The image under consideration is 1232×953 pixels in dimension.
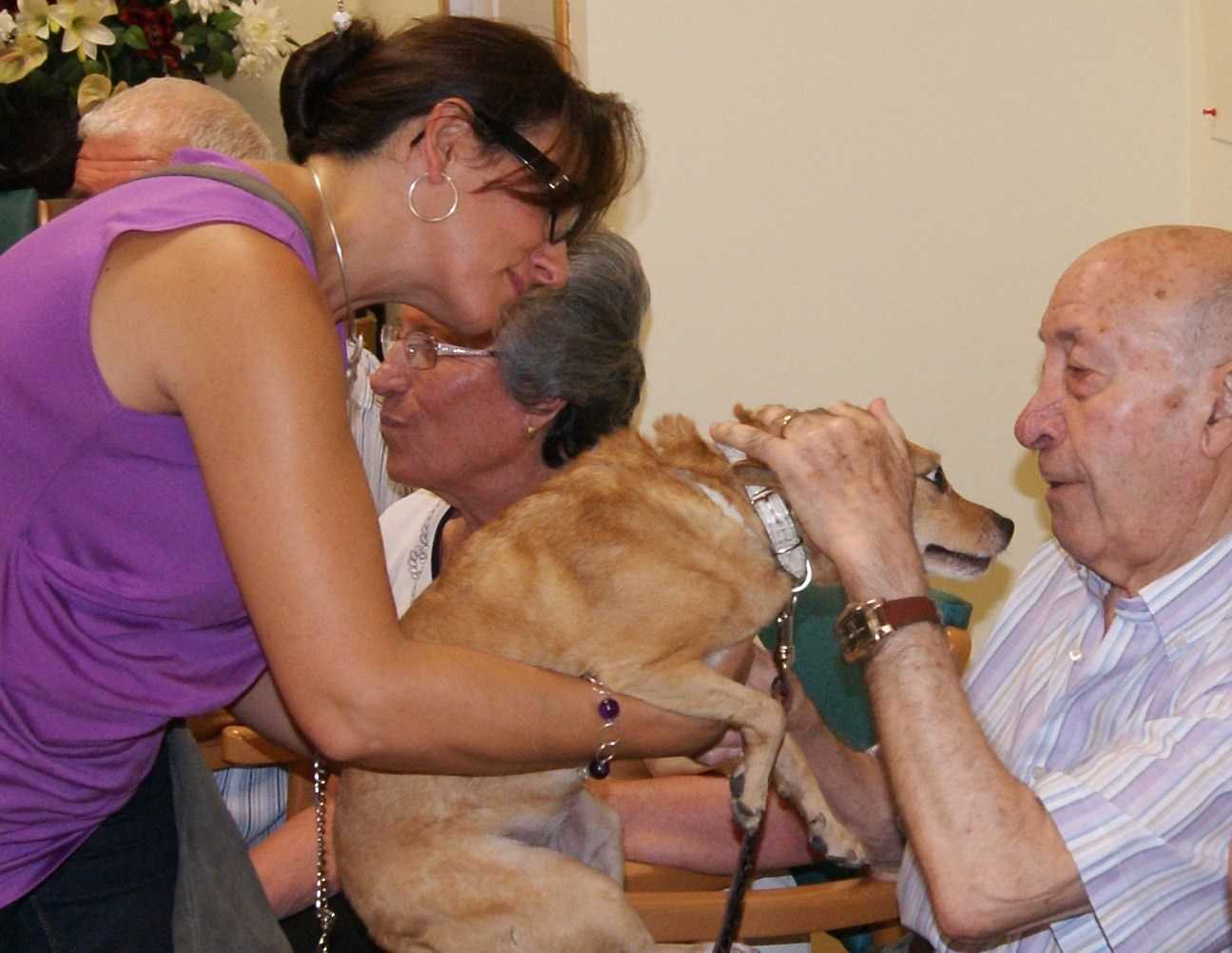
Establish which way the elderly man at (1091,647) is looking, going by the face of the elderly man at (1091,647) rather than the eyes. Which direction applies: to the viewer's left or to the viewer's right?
to the viewer's left

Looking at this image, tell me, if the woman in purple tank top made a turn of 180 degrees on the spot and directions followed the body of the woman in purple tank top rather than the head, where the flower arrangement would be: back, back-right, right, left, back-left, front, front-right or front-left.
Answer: right

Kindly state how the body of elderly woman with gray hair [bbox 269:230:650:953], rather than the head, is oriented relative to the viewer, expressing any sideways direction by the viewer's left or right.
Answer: facing to the left of the viewer

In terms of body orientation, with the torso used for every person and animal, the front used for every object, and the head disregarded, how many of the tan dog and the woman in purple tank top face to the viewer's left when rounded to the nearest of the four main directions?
0

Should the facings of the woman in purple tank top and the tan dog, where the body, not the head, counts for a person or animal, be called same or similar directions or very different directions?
same or similar directions

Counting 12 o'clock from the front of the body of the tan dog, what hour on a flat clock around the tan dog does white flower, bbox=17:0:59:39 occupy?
The white flower is roughly at 8 o'clock from the tan dog.

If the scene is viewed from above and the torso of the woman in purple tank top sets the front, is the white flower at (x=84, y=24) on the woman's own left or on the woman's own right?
on the woman's own left

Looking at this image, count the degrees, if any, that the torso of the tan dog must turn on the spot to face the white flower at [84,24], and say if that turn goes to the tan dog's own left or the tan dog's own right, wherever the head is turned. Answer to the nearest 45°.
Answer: approximately 135° to the tan dog's own left

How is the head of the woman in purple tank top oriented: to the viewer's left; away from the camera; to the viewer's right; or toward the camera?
to the viewer's right

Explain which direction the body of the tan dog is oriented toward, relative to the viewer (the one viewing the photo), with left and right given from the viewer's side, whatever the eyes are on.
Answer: facing to the right of the viewer

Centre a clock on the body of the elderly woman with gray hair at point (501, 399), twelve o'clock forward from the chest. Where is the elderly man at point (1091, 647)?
The elderly man is roughly at 8 o'clock from the elderly woman with gray hair.

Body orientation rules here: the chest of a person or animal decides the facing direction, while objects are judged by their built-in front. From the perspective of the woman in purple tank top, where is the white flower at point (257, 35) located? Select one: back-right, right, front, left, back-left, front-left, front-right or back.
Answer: left

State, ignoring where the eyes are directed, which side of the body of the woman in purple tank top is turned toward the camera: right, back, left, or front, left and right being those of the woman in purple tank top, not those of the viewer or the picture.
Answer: right

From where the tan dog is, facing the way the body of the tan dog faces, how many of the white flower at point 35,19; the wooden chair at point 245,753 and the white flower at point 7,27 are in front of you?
0

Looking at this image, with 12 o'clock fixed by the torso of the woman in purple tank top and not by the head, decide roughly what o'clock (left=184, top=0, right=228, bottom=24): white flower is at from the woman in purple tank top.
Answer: The white flower is roughly at 9 o'clock from the woman in purple tank top.

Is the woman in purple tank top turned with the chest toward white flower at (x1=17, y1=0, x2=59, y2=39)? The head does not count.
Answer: no
